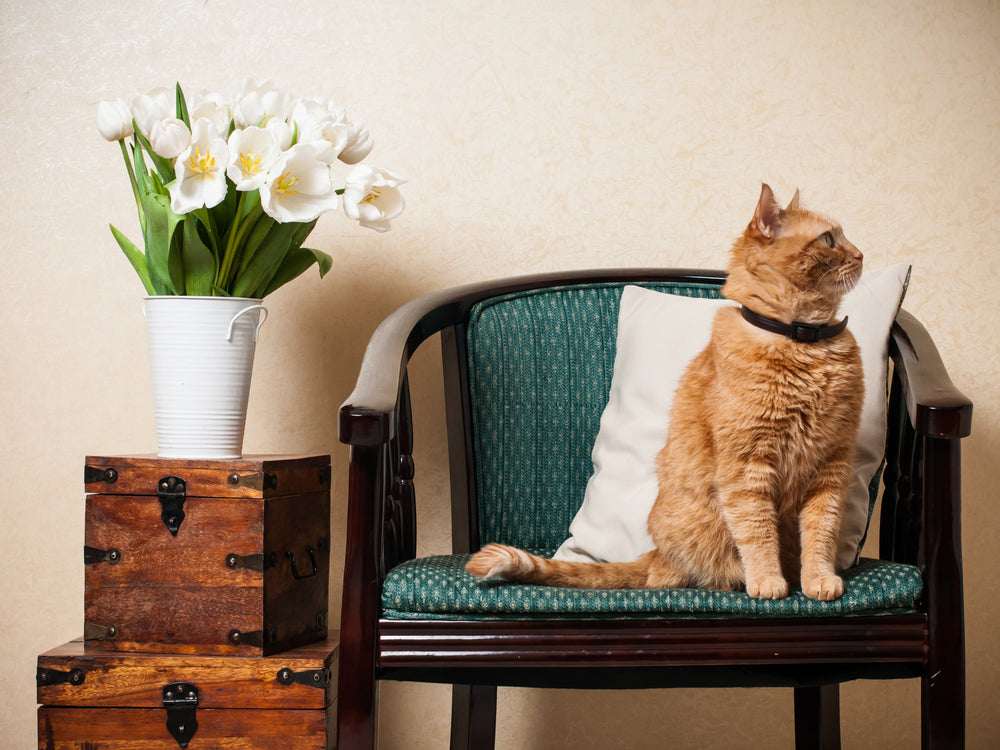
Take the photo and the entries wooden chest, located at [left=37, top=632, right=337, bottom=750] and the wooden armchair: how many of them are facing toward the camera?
2

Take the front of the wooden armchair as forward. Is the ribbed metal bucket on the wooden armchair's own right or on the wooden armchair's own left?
on the wooden armchair's own right

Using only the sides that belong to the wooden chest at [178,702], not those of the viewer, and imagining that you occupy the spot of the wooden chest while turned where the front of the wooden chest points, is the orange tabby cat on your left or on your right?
on your left

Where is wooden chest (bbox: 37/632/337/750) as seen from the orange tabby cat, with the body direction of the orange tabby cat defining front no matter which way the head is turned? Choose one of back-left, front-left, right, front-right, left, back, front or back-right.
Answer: back-right

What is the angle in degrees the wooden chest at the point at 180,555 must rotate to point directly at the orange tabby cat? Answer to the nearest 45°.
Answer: approximately 45° to its left

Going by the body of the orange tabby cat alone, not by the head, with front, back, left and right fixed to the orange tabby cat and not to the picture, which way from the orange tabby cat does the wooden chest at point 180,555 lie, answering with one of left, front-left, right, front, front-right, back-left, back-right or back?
back-right

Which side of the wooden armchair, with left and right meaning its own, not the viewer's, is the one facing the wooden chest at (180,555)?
right

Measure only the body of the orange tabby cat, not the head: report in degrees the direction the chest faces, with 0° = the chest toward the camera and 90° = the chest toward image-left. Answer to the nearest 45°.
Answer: approximately 315°
